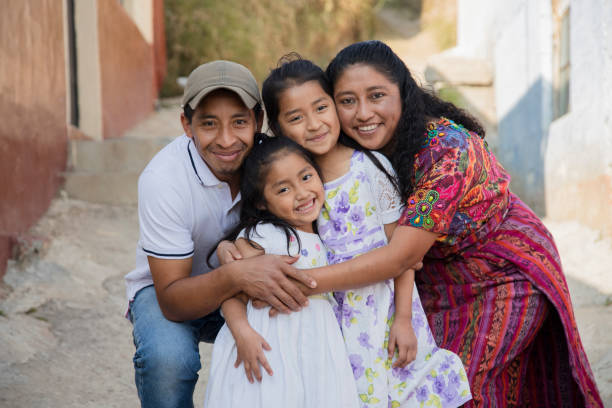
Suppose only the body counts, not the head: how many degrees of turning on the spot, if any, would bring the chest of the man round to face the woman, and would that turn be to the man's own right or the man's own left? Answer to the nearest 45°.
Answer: approximately 45° to the man's own left

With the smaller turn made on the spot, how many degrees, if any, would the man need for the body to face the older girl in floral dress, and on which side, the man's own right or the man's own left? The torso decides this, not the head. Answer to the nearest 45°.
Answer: approximately 45° to the man's own left

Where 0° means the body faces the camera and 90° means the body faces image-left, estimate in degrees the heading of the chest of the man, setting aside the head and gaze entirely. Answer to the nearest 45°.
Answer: approximately 315°

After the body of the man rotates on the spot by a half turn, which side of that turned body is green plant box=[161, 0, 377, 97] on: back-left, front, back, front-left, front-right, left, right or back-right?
front-right
